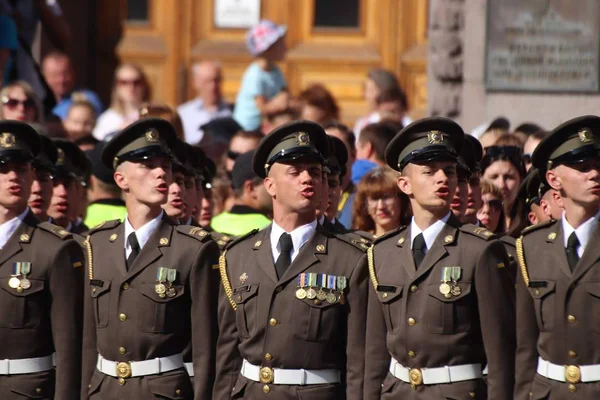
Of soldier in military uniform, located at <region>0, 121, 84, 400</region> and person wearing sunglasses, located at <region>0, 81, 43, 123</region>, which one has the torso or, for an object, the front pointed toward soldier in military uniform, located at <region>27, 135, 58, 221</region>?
the person wearing sunglasses

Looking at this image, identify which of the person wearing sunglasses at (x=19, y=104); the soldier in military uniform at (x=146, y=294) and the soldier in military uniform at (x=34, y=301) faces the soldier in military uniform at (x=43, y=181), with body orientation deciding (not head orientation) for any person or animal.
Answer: the person wearing sunglasses

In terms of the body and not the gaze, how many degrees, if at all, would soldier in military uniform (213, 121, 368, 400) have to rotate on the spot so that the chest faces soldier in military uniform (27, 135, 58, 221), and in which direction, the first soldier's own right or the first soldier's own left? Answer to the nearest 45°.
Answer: approximately 90° to the first soldier's own right

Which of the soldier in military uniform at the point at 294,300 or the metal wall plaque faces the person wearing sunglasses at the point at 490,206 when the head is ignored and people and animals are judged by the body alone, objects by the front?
the metal wall plaque

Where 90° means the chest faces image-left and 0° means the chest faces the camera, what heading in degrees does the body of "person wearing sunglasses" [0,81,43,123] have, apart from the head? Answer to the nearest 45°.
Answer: approximately 0°

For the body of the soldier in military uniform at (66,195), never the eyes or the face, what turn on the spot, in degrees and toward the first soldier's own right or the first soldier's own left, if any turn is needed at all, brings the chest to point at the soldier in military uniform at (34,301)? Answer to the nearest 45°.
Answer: approximately 45° to the first soldier's own left

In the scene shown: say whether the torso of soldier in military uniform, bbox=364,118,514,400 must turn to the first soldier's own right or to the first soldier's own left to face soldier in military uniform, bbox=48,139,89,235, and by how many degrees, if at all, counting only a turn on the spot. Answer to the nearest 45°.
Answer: approximately 90° to the first soldier's own right
